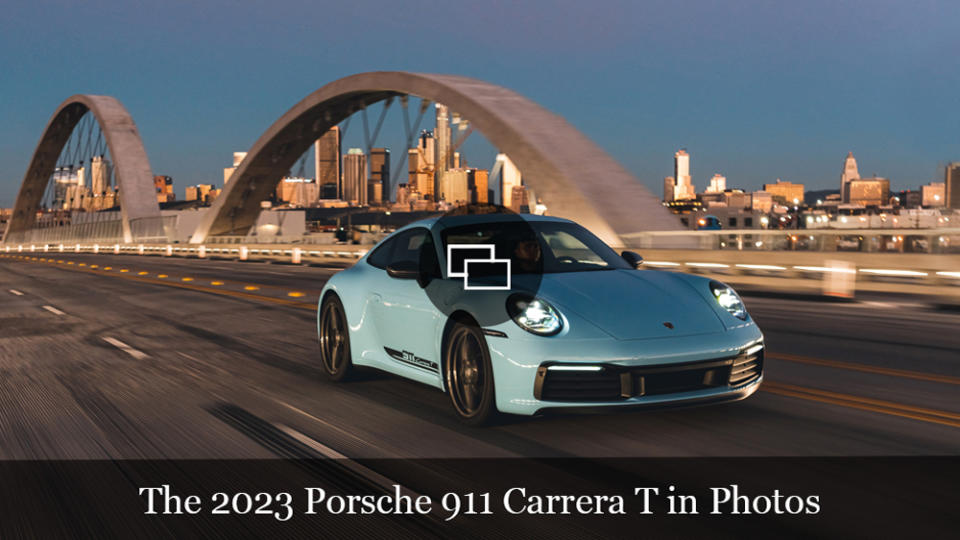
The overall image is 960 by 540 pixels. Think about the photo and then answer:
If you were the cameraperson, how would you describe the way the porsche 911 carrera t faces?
facing the viewer and to the right of the viewer

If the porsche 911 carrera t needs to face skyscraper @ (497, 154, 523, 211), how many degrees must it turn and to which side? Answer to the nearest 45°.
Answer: approximately 135° to its left
